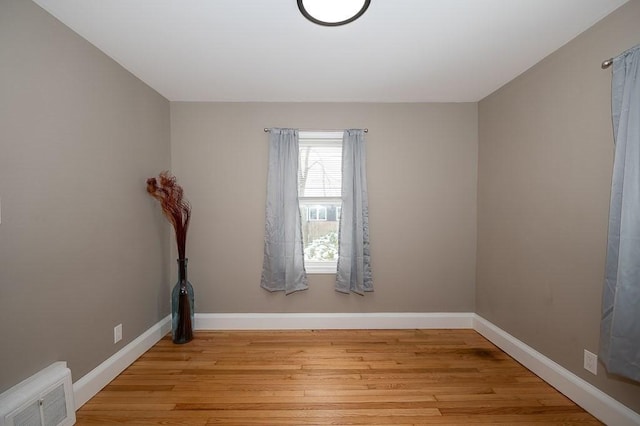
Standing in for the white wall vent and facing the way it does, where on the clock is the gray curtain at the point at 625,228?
The gray curtain is roughly at 12 o'clock from the white wall vent.

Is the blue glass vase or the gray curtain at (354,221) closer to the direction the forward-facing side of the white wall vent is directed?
the gray curtain

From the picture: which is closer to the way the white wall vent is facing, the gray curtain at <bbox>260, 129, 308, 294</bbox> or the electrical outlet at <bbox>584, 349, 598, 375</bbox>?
the electrical outlet

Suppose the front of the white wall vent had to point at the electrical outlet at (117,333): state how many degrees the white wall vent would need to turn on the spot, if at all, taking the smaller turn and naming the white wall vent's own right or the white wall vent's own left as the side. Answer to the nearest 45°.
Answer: approximately 90° to the white wall vent's own left

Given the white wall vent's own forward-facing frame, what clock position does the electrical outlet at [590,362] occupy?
The electrical outlet is roughly at 12 o'clock from the white wall vent.

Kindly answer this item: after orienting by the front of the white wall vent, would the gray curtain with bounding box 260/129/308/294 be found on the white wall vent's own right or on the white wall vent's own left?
on the white wall vent's own left

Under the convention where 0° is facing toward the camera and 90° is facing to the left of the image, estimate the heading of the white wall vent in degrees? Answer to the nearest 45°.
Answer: approximately 315°

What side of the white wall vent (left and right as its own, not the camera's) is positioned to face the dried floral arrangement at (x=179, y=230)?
left

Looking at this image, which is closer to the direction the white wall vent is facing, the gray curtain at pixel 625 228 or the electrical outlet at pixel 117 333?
the gray curtain

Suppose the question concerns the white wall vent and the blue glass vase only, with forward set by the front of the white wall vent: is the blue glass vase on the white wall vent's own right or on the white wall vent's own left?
on the white wall vent's own left
